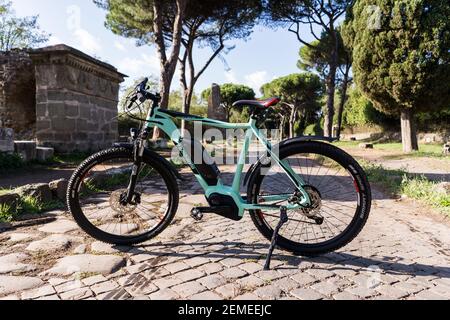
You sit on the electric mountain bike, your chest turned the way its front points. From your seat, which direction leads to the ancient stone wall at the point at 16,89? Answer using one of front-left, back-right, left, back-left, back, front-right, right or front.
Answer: front-right

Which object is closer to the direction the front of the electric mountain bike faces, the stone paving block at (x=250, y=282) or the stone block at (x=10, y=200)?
the stone block

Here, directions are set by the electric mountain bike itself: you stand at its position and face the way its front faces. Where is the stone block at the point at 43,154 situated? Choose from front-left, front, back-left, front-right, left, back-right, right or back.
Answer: front-right

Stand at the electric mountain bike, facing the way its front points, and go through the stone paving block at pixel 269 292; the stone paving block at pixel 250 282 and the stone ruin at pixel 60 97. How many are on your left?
2

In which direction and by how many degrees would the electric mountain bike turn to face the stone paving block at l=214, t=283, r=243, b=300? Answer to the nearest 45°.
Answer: approximately 90° to its left

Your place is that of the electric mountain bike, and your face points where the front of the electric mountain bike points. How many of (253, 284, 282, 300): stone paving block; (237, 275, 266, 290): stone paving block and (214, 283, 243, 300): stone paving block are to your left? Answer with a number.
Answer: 3

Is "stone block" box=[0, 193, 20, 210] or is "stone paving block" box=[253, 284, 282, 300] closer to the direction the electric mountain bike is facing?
the stone block

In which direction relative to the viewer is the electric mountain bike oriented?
to the viewer's left

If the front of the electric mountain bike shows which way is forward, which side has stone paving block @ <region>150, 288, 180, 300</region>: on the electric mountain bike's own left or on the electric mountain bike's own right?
on the electric mountain bike's own left

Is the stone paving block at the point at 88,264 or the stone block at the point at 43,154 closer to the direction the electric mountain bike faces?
the stone paving block

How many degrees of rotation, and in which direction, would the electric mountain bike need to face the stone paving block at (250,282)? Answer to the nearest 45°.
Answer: approximately 90° to its left

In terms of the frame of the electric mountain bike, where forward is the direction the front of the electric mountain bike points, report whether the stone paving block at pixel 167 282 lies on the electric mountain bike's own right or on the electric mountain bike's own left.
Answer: on the electric mountain bike's own left

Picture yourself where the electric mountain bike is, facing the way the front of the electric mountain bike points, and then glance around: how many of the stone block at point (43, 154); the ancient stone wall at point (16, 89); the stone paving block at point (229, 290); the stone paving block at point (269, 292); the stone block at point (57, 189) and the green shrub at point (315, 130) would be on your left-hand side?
2

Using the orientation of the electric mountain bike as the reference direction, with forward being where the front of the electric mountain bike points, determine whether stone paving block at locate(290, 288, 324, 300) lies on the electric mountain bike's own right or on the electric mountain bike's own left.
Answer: on the electric mountain bike's own left

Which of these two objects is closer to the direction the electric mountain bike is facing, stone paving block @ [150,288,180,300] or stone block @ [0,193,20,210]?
the stone block

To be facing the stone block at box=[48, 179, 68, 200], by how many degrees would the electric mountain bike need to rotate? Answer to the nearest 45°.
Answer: approximately 45° to its right
